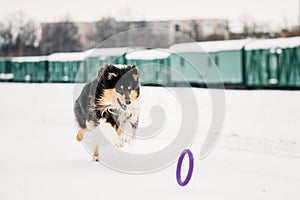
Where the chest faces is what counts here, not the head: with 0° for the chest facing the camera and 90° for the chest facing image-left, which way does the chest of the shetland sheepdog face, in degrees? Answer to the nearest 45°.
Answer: approximately 315°
